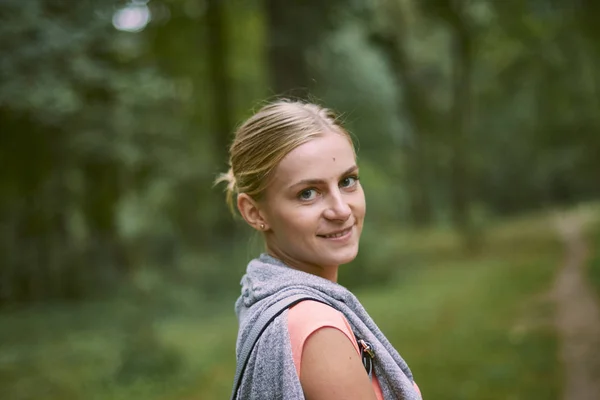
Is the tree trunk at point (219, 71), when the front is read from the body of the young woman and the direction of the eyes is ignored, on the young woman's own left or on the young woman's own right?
on the young woman's own left

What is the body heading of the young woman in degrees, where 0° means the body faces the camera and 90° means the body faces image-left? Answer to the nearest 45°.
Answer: approximately 270°

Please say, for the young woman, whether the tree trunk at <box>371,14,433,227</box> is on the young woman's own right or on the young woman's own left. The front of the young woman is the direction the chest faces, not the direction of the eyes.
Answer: on the young woman's own left

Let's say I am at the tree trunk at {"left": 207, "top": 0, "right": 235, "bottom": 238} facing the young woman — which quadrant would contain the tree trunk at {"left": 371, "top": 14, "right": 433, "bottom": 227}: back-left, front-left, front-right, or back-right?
back-left
